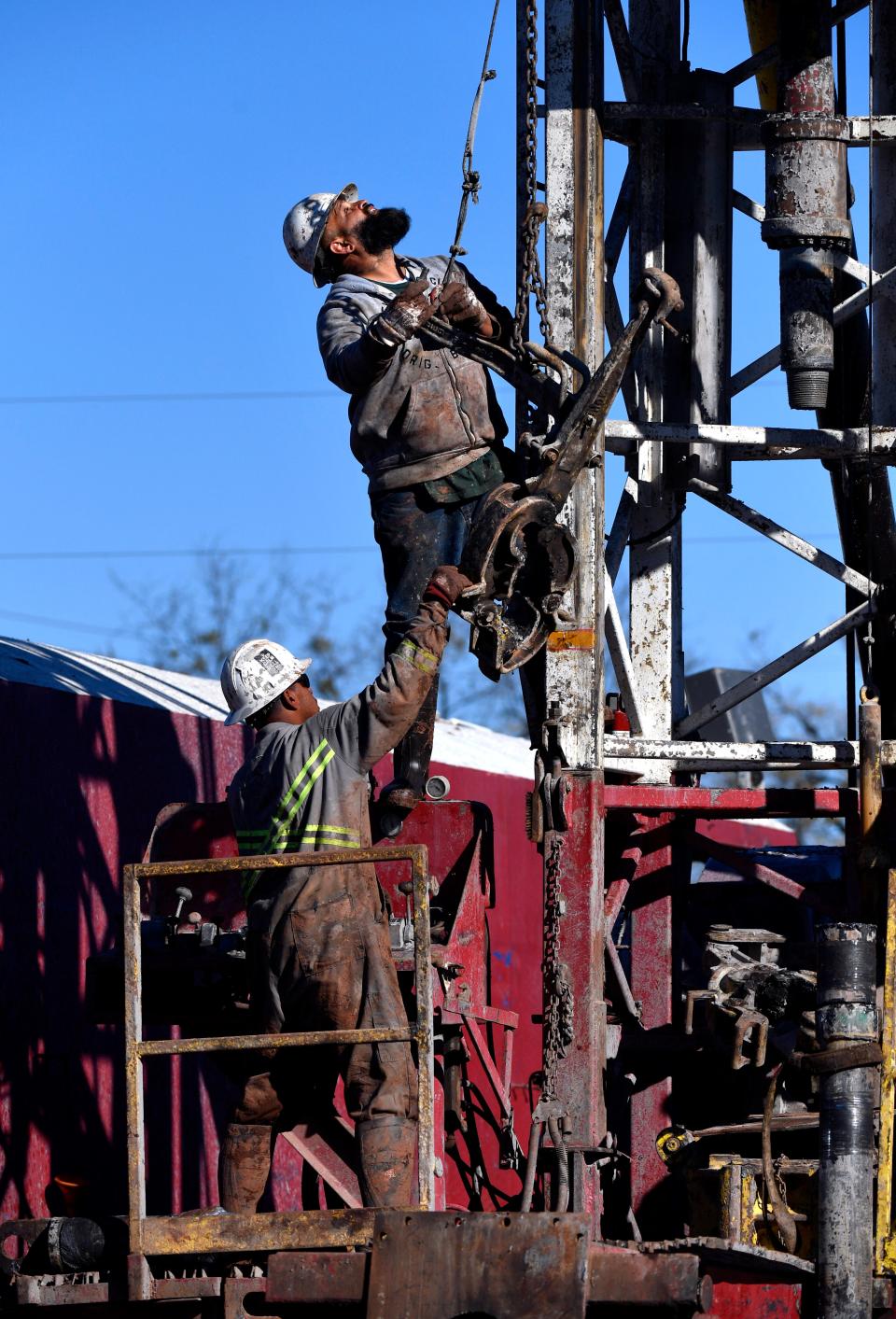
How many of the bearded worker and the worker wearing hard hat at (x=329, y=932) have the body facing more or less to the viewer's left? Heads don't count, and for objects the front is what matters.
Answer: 0

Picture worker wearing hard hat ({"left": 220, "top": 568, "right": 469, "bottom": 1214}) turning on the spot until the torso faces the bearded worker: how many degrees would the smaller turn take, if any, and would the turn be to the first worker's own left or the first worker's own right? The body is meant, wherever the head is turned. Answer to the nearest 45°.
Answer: approximately 45° to the first worker's own left

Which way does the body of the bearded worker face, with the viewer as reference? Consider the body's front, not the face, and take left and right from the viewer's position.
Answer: facing the viewer and to the right of the viewer

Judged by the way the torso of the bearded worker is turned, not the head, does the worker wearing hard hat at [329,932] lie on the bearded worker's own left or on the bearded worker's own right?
on the bearded worker's own right

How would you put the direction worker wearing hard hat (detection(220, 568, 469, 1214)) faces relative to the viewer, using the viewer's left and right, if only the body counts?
facing away from the viewer and to the right of the viewer

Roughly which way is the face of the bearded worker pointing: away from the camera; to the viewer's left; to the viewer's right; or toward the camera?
to the viewer's right

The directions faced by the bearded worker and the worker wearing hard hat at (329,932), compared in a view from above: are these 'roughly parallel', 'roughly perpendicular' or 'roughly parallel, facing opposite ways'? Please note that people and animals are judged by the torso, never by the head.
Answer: roughly perpendicular
